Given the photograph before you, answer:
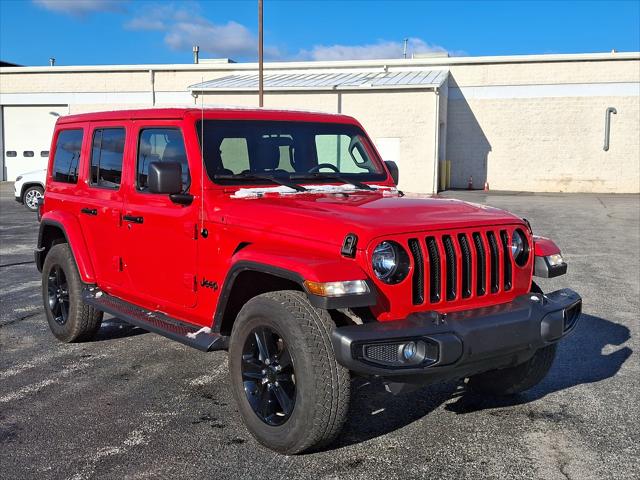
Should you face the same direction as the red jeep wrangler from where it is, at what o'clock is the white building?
The white building is roughly at 8 o'clock from the red jeep wrangler.

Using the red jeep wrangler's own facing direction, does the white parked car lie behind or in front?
behind
